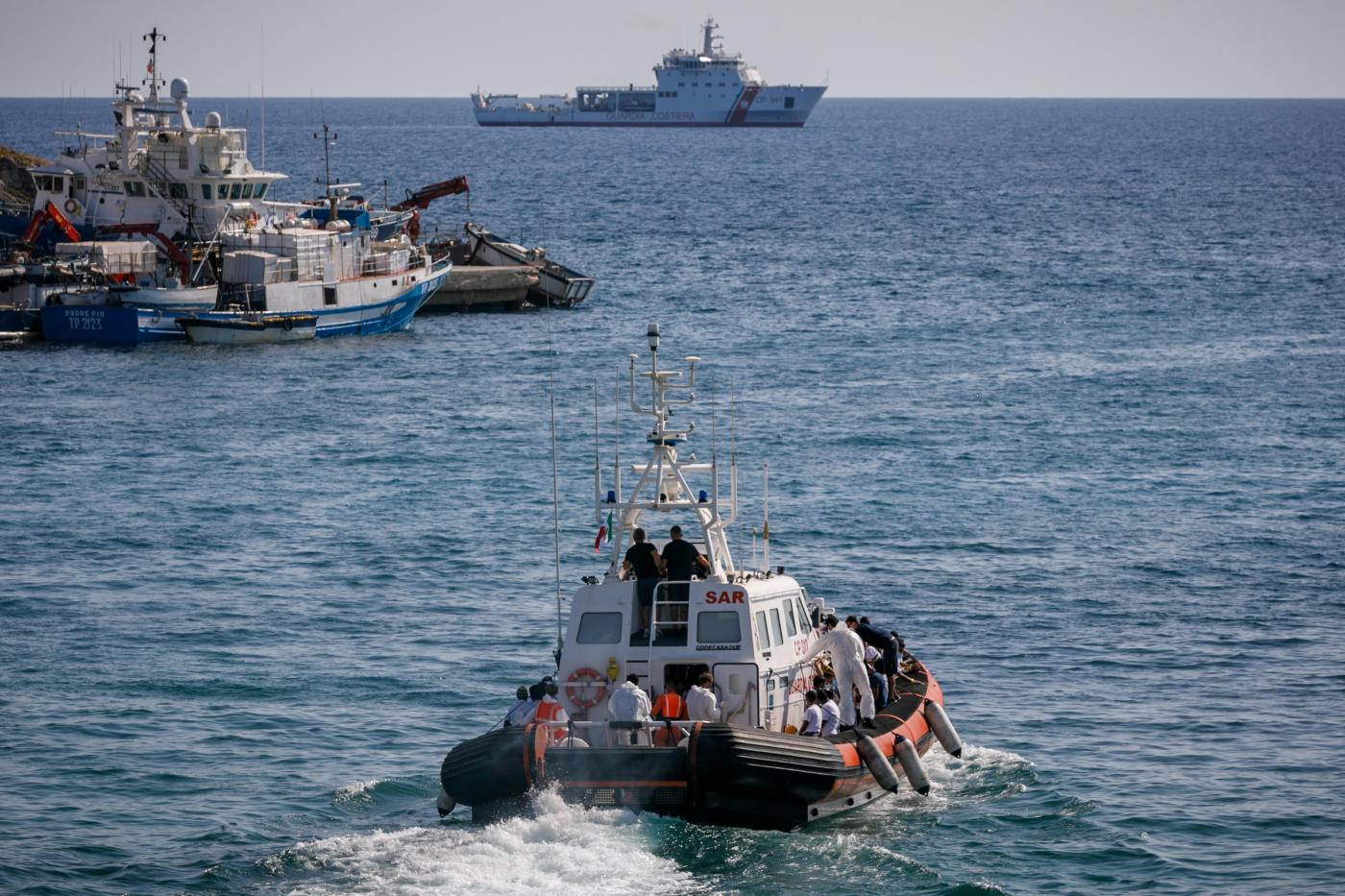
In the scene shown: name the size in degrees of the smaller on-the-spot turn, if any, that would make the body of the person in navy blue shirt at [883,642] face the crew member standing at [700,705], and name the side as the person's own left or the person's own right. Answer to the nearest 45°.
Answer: approximately 45° to the person's own left

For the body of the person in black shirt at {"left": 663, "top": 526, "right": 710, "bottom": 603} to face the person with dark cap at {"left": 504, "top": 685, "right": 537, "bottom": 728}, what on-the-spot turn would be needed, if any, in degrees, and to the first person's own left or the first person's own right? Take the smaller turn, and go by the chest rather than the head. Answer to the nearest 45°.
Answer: approximately 135° to the first person's own left

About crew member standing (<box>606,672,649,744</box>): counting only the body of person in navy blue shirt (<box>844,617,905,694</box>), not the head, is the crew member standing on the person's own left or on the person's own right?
on the person's own left

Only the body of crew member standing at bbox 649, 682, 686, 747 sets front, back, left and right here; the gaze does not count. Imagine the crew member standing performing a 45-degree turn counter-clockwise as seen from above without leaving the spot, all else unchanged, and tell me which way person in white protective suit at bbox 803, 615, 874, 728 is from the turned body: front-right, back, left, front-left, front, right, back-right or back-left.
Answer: right

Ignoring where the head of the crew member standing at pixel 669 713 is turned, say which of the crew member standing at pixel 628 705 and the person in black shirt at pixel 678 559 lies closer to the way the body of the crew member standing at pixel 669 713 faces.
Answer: the person in black shirt

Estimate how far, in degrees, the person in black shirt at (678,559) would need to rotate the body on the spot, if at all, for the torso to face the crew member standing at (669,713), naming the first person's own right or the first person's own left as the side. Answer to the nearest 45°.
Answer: approximately 180°

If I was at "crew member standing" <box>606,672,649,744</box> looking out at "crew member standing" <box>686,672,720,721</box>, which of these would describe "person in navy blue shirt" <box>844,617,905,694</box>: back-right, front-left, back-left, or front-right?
front-left

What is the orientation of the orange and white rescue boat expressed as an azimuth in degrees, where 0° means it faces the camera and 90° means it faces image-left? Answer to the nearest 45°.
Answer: approximately 225°

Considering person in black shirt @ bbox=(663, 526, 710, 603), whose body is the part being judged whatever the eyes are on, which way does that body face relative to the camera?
away from the camera

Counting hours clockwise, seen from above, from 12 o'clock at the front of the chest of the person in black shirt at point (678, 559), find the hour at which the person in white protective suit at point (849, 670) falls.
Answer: The person in white protective suit is roughly at 3 o'clock from the person in black shirt.

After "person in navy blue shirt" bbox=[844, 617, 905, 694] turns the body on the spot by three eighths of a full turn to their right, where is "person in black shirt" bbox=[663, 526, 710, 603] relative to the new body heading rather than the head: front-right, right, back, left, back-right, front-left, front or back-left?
back

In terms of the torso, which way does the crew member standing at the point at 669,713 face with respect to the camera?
away from the camera
